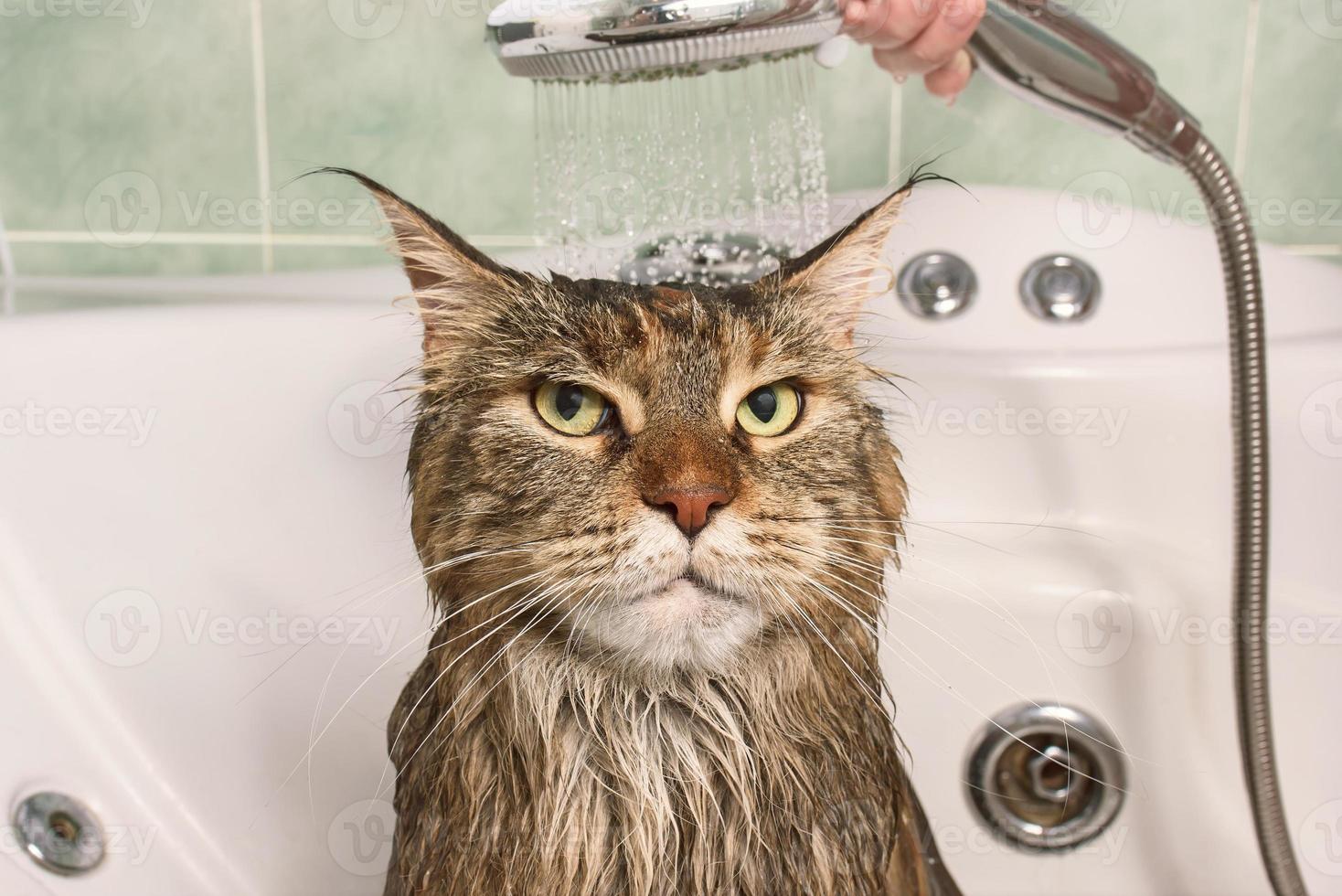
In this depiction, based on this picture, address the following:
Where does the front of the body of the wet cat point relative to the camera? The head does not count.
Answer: toward the camera
